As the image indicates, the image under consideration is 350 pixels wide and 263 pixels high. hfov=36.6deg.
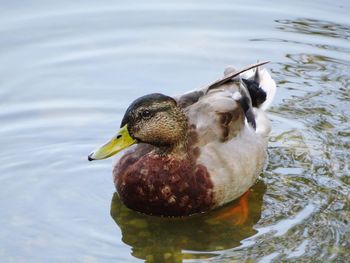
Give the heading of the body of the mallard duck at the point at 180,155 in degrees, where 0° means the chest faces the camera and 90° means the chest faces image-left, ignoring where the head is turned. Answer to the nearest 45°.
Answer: approximately 45°
